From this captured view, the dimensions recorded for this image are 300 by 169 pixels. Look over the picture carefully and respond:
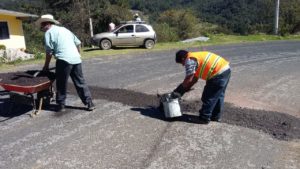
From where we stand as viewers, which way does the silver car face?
facing to the left of the viewer

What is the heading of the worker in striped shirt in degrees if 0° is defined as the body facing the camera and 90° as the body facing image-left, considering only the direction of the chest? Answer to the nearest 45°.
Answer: approximately 90°

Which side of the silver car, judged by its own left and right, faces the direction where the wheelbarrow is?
left

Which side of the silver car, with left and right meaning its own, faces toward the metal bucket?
left
